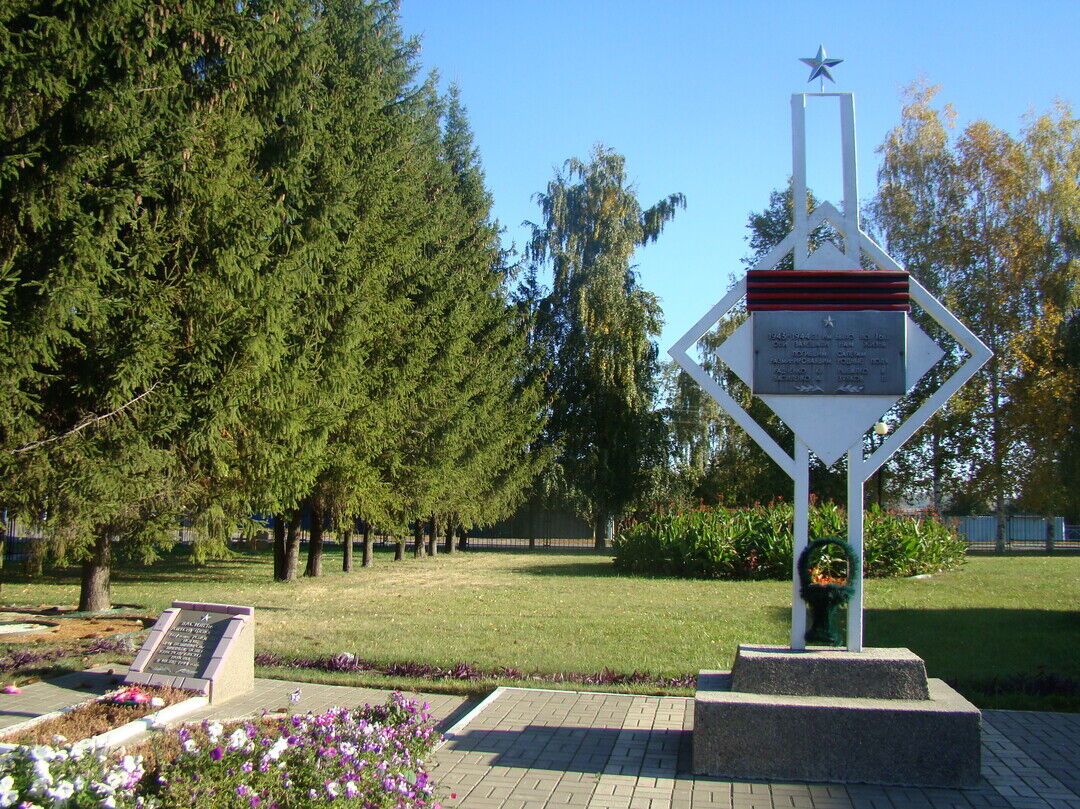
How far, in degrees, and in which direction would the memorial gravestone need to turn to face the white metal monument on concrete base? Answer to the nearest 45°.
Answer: approximately 90° to its left

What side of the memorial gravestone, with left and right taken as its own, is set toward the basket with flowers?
left

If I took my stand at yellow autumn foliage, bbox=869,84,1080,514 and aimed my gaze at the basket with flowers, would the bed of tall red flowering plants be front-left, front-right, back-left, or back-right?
front-right

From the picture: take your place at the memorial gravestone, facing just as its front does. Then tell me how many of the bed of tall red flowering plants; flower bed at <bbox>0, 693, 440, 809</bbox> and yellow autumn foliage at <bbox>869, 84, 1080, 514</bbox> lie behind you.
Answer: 2

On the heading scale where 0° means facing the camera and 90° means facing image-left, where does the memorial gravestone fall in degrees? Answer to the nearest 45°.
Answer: approximately 45°

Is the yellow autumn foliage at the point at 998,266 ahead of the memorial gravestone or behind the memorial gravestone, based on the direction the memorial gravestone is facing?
behind

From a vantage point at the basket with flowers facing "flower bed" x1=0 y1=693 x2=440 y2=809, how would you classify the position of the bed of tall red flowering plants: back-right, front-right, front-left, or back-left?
back-right

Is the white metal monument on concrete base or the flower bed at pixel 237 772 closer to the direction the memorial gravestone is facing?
the flower bed

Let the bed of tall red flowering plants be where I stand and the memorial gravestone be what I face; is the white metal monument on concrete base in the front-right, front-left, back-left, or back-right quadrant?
front-left

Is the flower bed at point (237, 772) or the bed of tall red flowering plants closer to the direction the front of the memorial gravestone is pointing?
the flower bed

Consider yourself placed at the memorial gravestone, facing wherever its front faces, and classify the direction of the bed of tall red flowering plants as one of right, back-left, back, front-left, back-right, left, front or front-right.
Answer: back

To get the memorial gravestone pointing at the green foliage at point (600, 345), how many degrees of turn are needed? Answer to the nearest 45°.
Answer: approximately 180°
